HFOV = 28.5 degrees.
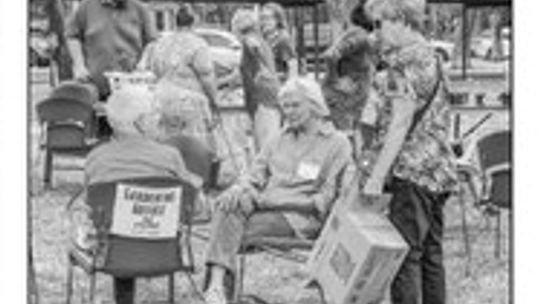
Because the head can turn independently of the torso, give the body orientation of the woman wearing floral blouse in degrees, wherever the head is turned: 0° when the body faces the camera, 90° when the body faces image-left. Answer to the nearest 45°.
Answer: approximately 90°

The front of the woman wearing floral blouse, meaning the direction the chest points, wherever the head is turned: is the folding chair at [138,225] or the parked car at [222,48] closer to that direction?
the folding chair

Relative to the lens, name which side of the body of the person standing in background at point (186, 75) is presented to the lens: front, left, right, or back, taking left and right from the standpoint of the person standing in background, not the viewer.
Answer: back

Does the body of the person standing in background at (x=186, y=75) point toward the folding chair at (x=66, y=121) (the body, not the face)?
no

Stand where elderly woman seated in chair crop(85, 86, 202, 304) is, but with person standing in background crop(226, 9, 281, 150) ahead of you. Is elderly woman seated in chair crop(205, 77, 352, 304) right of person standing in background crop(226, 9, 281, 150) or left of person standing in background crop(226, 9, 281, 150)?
right

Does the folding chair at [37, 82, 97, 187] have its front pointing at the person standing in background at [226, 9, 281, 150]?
no

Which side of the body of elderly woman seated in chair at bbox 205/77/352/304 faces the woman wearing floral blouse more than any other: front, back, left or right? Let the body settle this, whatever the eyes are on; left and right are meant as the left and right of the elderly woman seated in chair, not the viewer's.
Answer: left

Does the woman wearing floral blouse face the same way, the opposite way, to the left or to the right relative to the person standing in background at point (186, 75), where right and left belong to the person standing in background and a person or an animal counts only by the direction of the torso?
to the left

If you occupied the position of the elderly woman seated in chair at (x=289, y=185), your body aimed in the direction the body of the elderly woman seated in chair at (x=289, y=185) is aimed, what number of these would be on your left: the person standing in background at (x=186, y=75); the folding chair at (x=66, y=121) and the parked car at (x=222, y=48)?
0

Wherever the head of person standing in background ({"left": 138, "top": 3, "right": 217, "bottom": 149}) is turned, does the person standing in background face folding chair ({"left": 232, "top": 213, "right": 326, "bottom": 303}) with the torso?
no

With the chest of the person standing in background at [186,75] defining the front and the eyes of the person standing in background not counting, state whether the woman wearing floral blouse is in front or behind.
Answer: behind

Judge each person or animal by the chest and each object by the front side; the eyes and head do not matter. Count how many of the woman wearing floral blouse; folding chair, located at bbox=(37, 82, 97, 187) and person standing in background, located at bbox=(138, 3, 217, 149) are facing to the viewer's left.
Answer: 1

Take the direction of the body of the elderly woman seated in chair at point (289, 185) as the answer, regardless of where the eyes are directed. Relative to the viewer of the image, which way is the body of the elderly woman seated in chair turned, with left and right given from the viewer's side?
facing the viewer and to the left of the viewer

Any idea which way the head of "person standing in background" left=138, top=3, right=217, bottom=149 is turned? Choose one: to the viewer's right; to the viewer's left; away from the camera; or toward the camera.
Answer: away from the camera
